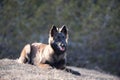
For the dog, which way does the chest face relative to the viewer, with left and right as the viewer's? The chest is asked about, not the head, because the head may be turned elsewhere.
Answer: facing the viewer and to the right of the viewer
